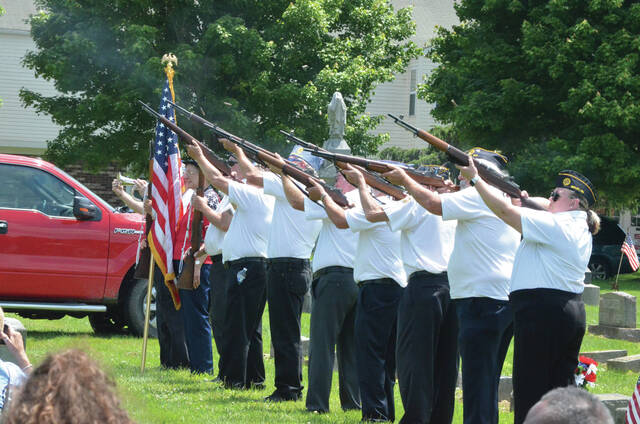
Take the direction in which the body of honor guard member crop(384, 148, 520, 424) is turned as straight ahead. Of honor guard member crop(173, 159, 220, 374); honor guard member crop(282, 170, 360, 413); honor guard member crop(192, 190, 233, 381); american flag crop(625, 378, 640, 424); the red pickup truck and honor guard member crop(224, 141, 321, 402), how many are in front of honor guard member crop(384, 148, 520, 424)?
5

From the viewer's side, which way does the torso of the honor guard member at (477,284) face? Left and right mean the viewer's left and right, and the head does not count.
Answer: facing away from the viewer and to the left of the viewer

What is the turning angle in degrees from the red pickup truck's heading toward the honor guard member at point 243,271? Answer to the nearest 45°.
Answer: approximately 45° to its right

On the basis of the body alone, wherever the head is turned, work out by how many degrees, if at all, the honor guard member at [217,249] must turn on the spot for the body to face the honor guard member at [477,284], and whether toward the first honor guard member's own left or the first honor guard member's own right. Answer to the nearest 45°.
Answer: approximately 135° to the first honor guard member's own left

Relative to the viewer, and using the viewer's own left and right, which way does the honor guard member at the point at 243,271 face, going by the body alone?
facing away from the viewer and to the left of the viewer

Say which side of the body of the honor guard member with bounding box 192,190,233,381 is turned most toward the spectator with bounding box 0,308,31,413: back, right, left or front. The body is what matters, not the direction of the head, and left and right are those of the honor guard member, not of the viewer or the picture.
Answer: left

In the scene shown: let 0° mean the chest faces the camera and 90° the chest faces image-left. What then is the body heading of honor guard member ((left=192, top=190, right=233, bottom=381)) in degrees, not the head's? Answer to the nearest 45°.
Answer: approximately 90°

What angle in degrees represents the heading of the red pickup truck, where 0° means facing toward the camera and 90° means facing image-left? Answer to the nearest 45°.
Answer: approximately 270°
